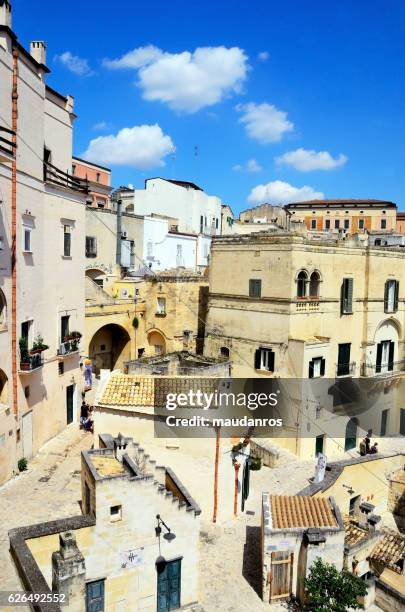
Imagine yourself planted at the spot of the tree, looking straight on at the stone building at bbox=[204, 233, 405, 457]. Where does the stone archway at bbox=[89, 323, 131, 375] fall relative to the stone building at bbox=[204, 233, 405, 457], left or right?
left

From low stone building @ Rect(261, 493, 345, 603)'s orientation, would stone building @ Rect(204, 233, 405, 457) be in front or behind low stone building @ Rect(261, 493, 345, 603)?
behind

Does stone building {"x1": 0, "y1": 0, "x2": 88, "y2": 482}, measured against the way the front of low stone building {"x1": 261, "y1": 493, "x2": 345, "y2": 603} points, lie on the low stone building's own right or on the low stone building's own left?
on the low stone building's own right

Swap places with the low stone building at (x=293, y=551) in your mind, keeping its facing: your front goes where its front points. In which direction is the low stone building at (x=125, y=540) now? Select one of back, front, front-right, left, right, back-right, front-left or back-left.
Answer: front-right

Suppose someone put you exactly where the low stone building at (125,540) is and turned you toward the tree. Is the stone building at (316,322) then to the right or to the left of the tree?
left

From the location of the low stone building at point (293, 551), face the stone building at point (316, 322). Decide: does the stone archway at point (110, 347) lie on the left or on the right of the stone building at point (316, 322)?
left

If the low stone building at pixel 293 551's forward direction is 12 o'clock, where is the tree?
The tree is roughly at 10 o'clock from the low stone building.

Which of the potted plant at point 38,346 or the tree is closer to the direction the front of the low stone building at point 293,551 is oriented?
the tree

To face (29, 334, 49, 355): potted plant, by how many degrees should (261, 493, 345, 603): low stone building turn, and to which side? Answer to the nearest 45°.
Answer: approximately 90° to its right

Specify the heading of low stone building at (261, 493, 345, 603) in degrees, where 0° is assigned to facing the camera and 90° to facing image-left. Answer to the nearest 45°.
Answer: approximately 0°
